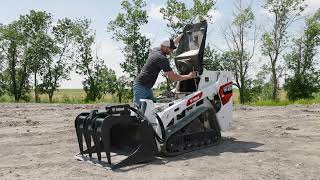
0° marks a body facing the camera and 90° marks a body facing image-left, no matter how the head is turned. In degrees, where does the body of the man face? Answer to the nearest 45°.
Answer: approximately 270°

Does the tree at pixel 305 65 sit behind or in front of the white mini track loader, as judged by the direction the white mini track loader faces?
behind

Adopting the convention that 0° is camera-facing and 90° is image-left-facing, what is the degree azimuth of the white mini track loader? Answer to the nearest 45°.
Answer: approximately 45°
